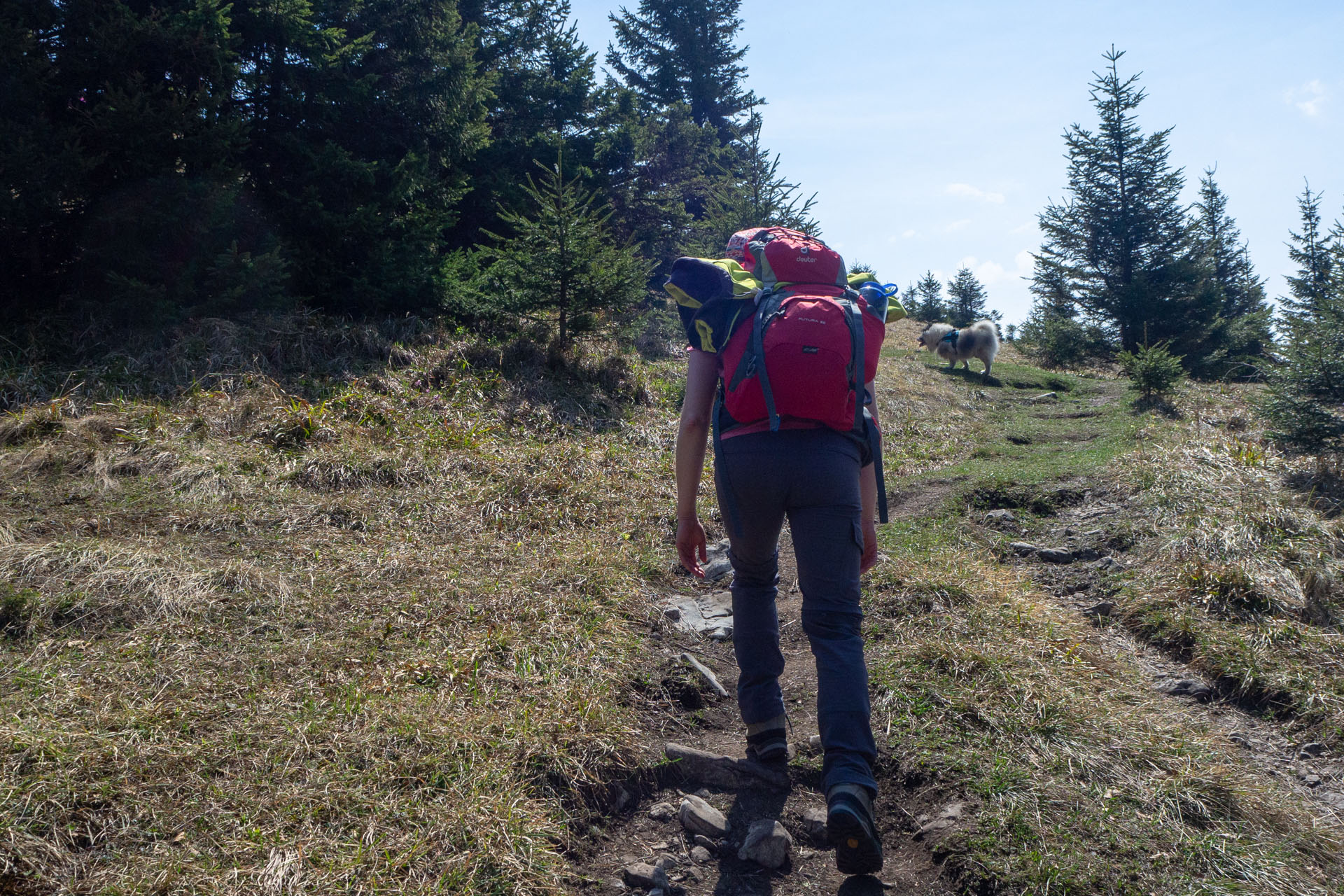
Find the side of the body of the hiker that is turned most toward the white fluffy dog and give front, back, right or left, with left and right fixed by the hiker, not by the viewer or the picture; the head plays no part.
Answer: front

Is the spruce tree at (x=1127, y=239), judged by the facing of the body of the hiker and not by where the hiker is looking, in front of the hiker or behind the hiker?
in front

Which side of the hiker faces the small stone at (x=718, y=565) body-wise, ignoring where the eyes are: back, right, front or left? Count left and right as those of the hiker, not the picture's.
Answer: front

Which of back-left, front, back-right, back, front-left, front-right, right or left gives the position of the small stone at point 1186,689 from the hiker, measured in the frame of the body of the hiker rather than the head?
front-right

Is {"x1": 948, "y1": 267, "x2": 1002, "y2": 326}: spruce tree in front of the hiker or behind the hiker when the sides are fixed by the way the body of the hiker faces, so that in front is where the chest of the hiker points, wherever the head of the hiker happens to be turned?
in front

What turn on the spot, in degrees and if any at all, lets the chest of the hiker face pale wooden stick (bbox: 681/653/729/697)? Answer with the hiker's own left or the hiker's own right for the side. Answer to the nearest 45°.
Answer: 0° — they already face it

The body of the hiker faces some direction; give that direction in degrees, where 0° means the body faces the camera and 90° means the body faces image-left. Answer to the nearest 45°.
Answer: approximately 180°

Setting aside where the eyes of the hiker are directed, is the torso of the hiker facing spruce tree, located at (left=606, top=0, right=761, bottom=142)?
yes

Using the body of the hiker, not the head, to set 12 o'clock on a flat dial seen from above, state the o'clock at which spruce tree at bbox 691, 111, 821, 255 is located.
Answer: The spruce tree is roughly at 12 o'clock from the hiker.
